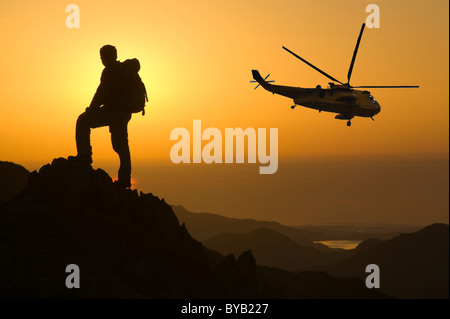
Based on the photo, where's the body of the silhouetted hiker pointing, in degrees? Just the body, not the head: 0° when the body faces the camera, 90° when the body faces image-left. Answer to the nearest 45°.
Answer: approximately 90°

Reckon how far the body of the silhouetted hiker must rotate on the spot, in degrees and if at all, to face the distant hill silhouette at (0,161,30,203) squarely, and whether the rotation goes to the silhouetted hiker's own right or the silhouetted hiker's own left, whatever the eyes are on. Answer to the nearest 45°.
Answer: approximately 45° to the silhouetted hiker's own right
